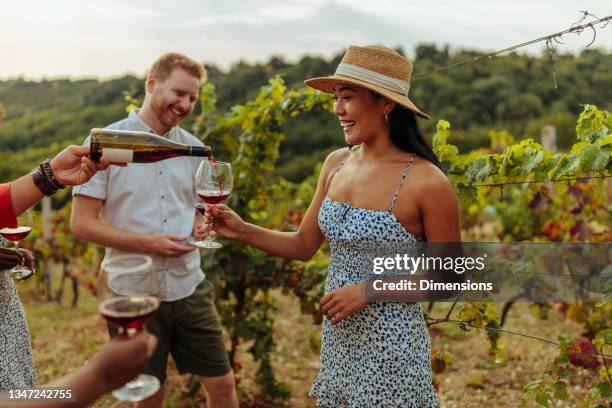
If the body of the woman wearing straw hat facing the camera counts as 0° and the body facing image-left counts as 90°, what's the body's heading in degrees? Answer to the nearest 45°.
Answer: approximately 45°

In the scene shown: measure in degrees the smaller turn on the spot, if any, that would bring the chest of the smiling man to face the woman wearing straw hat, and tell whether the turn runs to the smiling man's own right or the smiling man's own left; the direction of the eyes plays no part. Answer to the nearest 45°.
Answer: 0° — they already face them

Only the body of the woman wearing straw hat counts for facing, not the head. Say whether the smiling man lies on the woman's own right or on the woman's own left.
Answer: on the woman's own right
